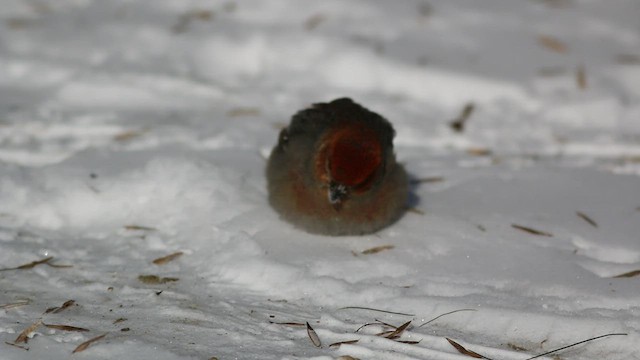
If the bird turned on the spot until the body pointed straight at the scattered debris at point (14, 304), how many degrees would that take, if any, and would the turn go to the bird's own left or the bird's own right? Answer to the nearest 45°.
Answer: approximately 45° to the bird's own right

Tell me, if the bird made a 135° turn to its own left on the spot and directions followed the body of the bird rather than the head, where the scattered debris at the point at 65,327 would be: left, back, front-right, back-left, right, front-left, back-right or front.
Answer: back

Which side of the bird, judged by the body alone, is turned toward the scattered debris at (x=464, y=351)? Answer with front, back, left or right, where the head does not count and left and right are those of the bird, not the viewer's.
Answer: front

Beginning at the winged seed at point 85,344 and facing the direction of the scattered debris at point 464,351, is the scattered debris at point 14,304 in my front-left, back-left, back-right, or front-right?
back-left

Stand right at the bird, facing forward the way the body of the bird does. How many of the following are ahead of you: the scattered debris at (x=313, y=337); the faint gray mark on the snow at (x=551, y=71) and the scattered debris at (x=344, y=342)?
2

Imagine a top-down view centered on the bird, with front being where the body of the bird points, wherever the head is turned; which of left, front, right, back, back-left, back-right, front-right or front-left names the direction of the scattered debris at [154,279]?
front-right

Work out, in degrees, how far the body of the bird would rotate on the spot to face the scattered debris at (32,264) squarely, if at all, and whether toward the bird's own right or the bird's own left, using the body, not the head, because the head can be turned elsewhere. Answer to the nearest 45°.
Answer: approximately 45° to the bird's own right

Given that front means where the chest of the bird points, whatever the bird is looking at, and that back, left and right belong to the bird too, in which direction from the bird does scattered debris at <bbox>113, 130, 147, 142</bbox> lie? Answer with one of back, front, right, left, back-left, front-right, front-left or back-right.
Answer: back-right

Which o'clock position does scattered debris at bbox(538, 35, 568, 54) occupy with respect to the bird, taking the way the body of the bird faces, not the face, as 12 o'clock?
The scattered debris is roughly at 7 o'clock from the bird.

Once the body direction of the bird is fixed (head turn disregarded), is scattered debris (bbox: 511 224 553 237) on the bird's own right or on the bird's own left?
on the bird's own left

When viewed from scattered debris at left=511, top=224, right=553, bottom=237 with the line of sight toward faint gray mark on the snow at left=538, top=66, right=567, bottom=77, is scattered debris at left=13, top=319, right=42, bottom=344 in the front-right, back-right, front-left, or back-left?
back-left

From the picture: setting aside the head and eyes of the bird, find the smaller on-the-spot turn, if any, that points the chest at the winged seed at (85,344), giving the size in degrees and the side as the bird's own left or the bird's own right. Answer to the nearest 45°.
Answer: approximately 45° to the bird's own right

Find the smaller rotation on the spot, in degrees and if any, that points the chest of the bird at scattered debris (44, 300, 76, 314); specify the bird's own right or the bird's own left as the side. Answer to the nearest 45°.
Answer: approximately 45° to the bird's own right

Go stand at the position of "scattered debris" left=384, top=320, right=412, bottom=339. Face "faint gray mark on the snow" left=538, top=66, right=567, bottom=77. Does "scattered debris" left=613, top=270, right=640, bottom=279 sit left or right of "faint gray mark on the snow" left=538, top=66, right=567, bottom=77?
right

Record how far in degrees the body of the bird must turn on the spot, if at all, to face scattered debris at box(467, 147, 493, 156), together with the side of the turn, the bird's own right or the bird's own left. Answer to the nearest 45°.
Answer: approximately 135° to the bird's own left

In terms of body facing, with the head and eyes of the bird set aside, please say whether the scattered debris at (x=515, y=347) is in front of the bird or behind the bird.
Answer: in front

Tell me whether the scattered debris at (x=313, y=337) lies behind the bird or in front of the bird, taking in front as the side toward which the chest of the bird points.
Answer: in front

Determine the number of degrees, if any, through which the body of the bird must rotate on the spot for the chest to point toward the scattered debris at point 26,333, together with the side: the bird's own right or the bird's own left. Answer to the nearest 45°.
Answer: approximately 45° to the bird's own right

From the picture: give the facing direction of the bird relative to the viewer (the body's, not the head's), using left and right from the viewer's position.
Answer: facing the viewer

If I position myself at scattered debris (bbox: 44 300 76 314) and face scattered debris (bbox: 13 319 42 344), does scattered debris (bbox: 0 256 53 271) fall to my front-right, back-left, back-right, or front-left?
back-right

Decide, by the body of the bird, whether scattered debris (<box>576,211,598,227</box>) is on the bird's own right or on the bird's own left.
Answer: on the bird's own left

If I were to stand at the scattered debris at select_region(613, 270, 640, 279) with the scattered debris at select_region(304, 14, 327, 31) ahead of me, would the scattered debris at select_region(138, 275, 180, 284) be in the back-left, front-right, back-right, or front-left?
front-left
